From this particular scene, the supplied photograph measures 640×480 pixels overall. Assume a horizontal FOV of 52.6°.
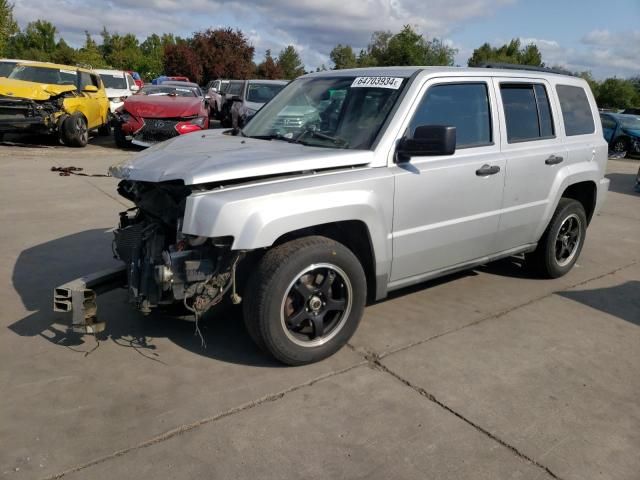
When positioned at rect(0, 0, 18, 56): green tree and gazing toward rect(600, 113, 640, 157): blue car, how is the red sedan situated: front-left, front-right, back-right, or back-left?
front-right

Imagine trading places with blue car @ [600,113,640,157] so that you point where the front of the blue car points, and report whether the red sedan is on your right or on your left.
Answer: on your right

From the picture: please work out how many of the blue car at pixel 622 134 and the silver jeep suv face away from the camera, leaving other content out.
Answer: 0

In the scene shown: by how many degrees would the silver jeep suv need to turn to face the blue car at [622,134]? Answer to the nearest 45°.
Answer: approximately 180°

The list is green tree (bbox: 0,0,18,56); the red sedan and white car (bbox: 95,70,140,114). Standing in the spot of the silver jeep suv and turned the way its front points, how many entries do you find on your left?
0

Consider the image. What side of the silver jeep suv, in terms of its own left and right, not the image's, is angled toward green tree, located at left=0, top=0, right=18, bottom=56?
right

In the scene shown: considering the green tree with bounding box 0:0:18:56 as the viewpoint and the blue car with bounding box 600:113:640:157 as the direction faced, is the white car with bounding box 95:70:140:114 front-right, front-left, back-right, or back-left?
front-right

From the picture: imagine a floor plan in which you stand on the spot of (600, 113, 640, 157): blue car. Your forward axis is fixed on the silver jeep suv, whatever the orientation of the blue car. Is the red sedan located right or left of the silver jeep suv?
right

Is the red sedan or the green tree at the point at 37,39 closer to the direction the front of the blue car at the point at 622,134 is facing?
the red sedan

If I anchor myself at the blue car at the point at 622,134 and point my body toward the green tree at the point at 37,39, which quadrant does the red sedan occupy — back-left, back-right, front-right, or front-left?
front-left

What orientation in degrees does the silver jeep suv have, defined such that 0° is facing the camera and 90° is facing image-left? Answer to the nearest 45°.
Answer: approximately 45°

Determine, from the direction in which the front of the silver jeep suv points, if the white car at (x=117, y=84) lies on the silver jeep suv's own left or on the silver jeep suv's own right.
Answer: on the silver jeep suv's own right

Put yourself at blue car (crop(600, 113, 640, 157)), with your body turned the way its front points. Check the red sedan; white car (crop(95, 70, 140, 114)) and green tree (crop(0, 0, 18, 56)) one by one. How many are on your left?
0
